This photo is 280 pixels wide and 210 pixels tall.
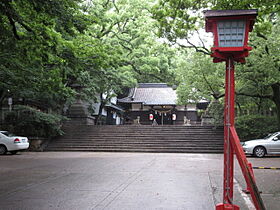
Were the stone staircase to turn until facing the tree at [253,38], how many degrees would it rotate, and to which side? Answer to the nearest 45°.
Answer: approximately 45° to its left

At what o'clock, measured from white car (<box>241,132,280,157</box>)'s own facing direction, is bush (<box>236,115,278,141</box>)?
The bush is roughly at 3 o'clock from the white car.

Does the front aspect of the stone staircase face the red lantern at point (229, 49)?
yes

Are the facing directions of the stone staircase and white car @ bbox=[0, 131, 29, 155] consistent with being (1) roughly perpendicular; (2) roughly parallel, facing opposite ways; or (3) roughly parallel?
roughly perpendicular

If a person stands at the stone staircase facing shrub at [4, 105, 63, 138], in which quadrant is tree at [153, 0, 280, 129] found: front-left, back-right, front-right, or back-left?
back-right

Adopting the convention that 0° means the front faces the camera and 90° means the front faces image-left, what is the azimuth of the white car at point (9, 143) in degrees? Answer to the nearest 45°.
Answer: approximately 135°

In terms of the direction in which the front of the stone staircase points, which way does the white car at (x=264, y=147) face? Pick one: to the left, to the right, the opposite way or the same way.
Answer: to the right

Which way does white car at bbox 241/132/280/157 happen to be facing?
to the viewer's left

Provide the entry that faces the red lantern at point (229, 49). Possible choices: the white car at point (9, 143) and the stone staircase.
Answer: the stone staircase

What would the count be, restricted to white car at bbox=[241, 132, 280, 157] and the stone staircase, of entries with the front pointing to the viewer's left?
1

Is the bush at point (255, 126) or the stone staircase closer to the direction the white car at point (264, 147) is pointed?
the stone staircase

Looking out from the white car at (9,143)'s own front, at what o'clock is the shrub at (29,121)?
The shrub is roughly at 2 o'clock from the white car.
